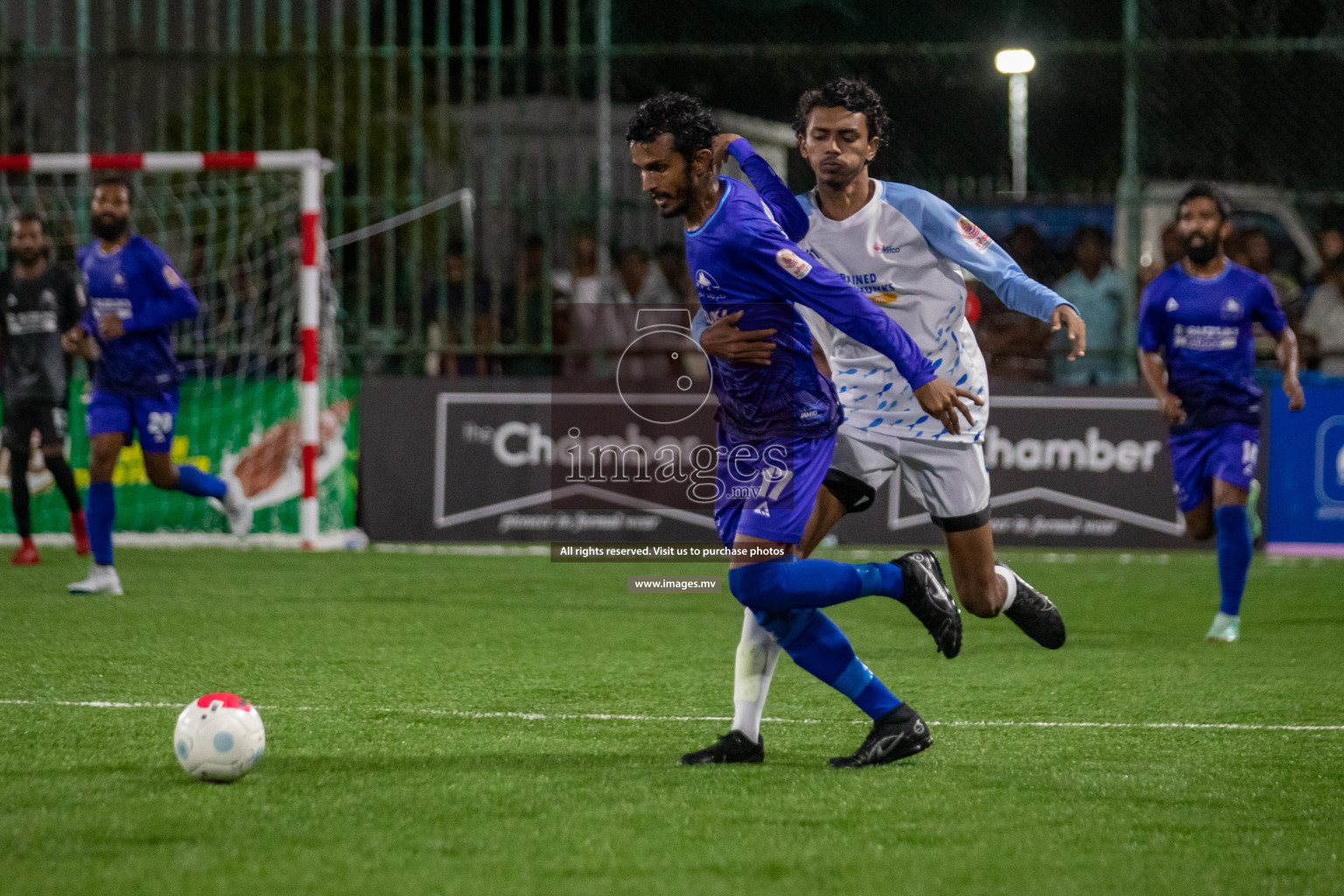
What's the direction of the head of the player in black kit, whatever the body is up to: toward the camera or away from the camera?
toward the camera

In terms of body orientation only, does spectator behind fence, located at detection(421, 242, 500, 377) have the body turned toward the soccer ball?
yes

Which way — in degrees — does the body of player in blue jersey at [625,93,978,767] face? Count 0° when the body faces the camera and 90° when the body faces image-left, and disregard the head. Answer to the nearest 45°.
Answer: approximately 45°

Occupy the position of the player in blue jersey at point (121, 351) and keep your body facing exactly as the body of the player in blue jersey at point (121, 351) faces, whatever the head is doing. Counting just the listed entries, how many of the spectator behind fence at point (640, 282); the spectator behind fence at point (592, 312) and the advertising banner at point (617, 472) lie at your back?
3

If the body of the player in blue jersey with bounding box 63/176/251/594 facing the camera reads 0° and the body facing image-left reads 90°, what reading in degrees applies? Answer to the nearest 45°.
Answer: approximately 45°

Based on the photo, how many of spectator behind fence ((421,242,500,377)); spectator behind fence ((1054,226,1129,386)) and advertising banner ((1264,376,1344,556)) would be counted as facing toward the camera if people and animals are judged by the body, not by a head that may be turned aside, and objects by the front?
3

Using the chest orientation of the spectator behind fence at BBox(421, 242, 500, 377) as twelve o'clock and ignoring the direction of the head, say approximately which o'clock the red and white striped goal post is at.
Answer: The red and white striped goal post is roughly at 1 o'clock from the spectator behind fence.

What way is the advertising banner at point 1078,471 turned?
toward the camera

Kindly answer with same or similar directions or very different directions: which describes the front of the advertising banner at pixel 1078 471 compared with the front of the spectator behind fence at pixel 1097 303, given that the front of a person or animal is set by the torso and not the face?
same or similar directions

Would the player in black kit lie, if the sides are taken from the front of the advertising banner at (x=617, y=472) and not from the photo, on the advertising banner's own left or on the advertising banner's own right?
on the advertising banner's own right

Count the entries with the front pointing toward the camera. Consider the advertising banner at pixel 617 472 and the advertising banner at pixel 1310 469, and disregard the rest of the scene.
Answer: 2

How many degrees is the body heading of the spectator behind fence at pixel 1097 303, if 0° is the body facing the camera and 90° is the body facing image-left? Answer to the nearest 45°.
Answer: approximately 0°

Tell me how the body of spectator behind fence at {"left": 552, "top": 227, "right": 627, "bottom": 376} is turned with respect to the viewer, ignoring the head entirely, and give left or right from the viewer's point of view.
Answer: facing the viewer
